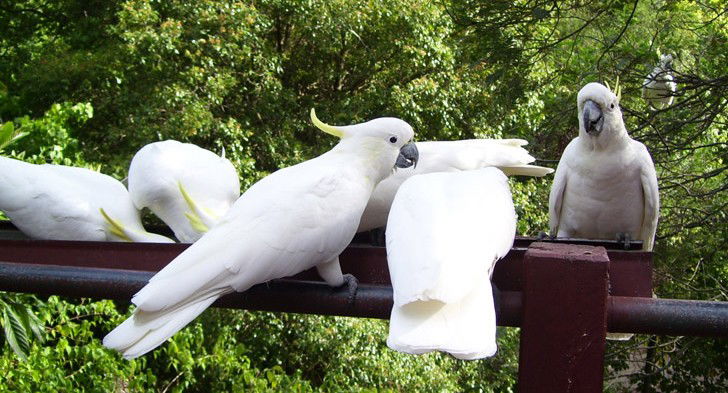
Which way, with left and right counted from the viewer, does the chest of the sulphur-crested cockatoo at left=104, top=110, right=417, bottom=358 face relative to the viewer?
facing to the right of the viewer

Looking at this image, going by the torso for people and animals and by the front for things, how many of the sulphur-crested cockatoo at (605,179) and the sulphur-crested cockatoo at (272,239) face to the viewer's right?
1

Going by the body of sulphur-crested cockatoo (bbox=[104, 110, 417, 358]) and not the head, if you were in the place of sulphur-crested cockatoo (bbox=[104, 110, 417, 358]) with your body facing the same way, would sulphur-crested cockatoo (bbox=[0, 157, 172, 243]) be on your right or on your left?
on your left

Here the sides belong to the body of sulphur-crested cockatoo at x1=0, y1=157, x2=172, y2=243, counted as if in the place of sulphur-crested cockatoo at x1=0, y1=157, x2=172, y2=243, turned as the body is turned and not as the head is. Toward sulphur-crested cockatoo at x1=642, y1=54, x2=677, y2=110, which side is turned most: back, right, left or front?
front

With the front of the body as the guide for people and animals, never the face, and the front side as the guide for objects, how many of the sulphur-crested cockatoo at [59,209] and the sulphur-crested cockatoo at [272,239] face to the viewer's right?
2

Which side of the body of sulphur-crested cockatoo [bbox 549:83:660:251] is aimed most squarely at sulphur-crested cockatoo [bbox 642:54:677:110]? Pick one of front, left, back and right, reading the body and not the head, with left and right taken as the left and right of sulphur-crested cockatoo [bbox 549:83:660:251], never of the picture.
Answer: back

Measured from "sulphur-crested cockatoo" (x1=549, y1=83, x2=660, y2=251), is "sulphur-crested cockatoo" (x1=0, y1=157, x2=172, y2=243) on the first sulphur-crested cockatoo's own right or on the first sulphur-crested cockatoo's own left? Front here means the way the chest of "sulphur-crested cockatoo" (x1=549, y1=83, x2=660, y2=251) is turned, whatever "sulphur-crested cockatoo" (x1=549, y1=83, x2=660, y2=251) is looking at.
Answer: on the first sulphur-crested cockatoo's own right

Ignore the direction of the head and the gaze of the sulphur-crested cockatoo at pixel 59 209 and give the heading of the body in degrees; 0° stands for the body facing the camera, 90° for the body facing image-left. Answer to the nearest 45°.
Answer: approximately 270°

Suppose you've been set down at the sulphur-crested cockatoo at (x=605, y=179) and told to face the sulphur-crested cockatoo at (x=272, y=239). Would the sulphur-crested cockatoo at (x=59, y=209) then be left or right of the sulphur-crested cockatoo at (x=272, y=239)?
right

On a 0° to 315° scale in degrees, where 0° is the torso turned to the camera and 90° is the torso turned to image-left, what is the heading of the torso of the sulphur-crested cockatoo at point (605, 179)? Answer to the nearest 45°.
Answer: approximately 0°

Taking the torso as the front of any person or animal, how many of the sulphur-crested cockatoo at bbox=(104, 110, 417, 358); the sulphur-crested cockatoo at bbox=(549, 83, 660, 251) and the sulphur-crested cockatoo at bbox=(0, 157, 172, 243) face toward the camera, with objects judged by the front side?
1
